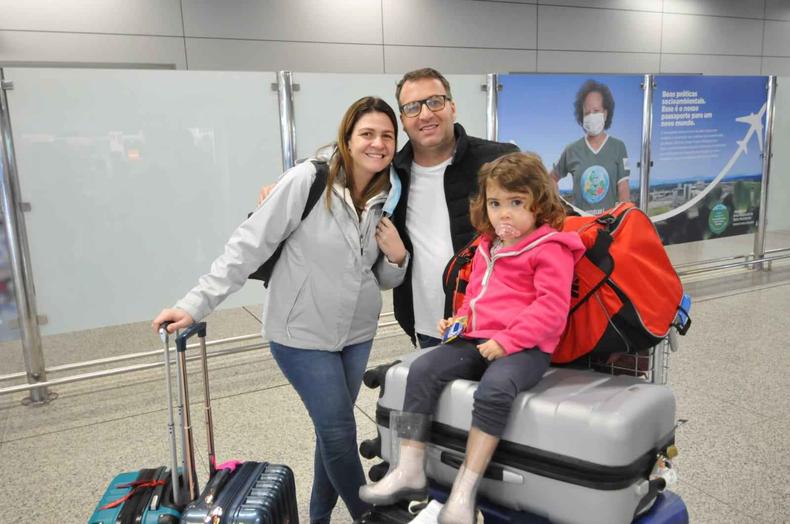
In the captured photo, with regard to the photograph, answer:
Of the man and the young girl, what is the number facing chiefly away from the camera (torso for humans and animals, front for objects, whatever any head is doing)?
0

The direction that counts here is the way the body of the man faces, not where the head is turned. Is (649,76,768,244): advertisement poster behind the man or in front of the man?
behind

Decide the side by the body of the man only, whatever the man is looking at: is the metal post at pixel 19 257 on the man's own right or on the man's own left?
on the man's own right

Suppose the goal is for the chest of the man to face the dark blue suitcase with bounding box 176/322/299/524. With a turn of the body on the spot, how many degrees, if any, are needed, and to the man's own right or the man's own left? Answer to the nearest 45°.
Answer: approximately 45° to the man's own right

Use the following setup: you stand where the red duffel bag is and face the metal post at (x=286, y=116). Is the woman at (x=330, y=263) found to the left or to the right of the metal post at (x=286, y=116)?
left

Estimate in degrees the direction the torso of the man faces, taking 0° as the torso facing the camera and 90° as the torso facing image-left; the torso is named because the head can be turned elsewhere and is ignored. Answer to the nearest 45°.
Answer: approximately 0°

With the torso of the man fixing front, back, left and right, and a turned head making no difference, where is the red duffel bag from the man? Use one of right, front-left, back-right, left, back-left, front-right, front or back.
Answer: front-left
